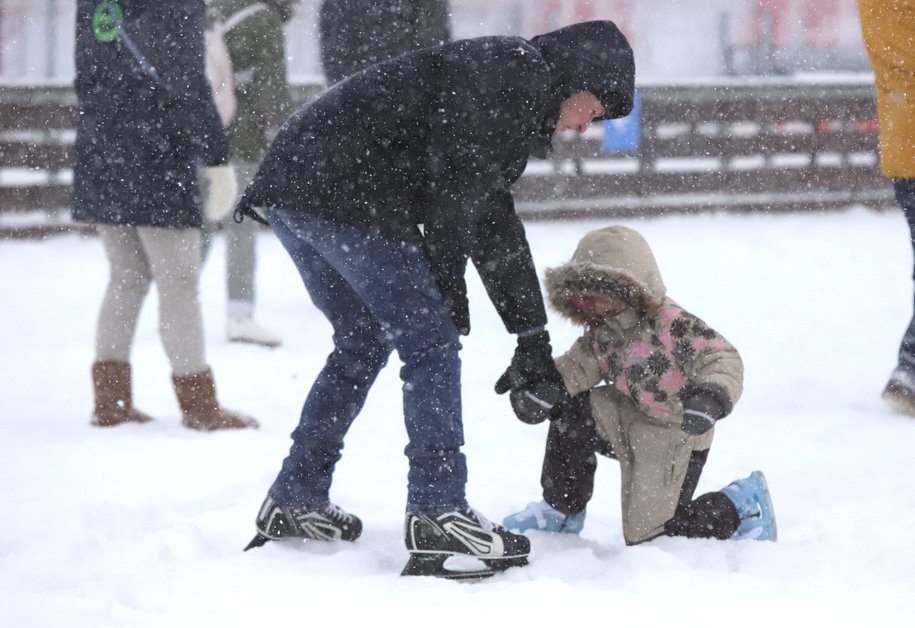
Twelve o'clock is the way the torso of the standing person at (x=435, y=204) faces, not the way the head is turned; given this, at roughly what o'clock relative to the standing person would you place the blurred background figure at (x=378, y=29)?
The blurred background figure is roughly at 9 o'clock from the standing person.

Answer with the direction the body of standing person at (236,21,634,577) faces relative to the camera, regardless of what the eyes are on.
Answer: to the viewer's right

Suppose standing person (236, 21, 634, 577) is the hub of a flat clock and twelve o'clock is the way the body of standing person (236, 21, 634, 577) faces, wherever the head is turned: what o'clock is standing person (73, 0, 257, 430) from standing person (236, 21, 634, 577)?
standing person (73, 0, 257, 430) is roughly at 8 o'clock from standing person (236, 21, 634, 577).

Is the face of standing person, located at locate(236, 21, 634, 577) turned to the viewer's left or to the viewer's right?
to the viewer's right

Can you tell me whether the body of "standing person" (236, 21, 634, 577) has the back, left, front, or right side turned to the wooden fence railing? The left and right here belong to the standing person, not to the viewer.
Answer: left
